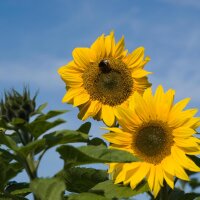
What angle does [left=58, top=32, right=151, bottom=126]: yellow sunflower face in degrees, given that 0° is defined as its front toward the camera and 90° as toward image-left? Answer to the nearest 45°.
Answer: approximately 0°

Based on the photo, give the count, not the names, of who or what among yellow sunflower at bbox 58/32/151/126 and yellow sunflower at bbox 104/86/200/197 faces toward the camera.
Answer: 2

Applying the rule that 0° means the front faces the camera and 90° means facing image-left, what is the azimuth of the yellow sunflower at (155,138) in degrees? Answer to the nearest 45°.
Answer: approximately 0°

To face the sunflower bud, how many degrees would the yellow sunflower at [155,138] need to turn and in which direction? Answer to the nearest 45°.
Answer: approximately 45° to its right
